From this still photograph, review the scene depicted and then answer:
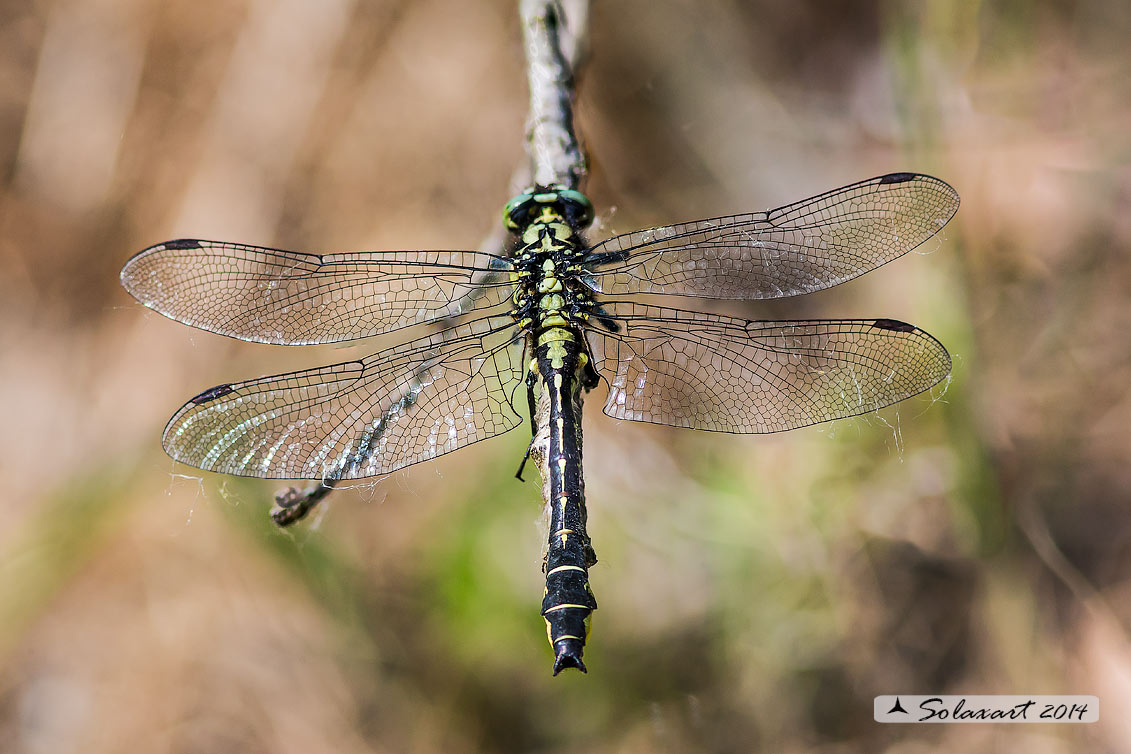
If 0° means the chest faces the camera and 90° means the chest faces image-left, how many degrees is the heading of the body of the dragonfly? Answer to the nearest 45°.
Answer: approximately 180°
